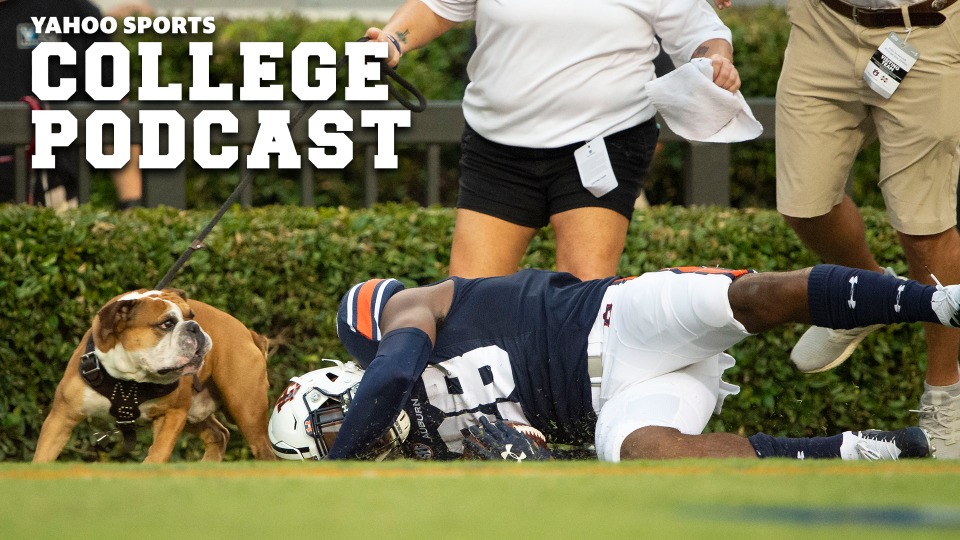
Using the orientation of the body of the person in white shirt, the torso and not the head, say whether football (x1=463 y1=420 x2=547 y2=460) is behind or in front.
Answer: in front

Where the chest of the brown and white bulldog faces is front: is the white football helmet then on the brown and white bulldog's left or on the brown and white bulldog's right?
on the brown and white bulldog's left

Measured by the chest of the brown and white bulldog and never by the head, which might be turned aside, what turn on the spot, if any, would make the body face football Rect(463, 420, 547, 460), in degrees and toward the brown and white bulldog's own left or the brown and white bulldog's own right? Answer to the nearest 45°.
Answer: approximately 90° to the brown and white bulldog's own left

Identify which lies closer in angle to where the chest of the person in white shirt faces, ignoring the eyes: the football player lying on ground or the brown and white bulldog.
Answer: the football player lying on ground

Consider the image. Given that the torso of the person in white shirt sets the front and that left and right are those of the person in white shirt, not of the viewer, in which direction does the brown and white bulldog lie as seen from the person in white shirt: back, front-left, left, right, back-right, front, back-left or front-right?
right

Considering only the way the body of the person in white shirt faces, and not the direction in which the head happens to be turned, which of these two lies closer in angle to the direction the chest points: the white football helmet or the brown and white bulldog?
the white football helmet

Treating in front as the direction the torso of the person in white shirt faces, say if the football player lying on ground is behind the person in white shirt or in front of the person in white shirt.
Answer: in front

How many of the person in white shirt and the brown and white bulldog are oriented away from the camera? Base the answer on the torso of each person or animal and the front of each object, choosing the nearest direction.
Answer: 0

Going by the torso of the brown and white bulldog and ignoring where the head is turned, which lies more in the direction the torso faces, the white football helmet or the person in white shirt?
the white football helmet
